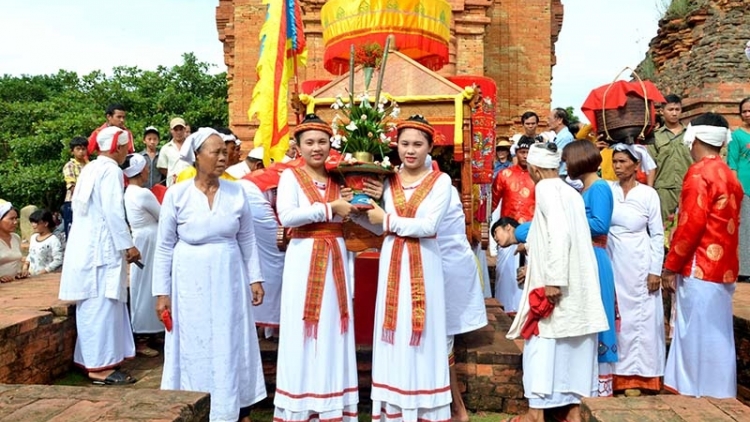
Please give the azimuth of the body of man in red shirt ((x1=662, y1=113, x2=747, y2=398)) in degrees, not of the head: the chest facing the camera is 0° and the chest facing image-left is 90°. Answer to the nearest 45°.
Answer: approximately 135°

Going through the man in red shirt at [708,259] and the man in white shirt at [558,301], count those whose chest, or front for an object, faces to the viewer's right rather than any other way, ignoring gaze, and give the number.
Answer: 0

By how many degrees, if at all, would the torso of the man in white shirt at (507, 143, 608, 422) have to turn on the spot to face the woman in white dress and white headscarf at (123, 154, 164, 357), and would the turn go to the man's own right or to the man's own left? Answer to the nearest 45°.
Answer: approximately 45° to the man's own left

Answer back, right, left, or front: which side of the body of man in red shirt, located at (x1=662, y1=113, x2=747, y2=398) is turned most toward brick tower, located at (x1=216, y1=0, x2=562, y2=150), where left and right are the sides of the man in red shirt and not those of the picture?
front

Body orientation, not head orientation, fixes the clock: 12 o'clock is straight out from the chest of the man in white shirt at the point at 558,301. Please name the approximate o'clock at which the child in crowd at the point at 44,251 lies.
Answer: The child in crowd is roughly at 11 o'clock from the man in white shirt.

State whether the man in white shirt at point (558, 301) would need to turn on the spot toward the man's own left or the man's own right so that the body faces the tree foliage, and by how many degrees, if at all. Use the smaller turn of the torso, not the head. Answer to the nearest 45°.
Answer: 0° — they already face it

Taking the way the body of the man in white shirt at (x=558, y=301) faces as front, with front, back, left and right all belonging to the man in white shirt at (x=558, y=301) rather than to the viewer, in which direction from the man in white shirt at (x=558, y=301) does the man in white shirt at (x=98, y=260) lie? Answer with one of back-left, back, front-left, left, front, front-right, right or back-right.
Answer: front-left

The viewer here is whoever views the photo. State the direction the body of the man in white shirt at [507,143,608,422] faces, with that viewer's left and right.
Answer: facing away from the viewer and to the left of the viewer

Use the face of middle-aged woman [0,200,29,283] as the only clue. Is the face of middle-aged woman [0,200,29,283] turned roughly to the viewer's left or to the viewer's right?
to the viewer's right
